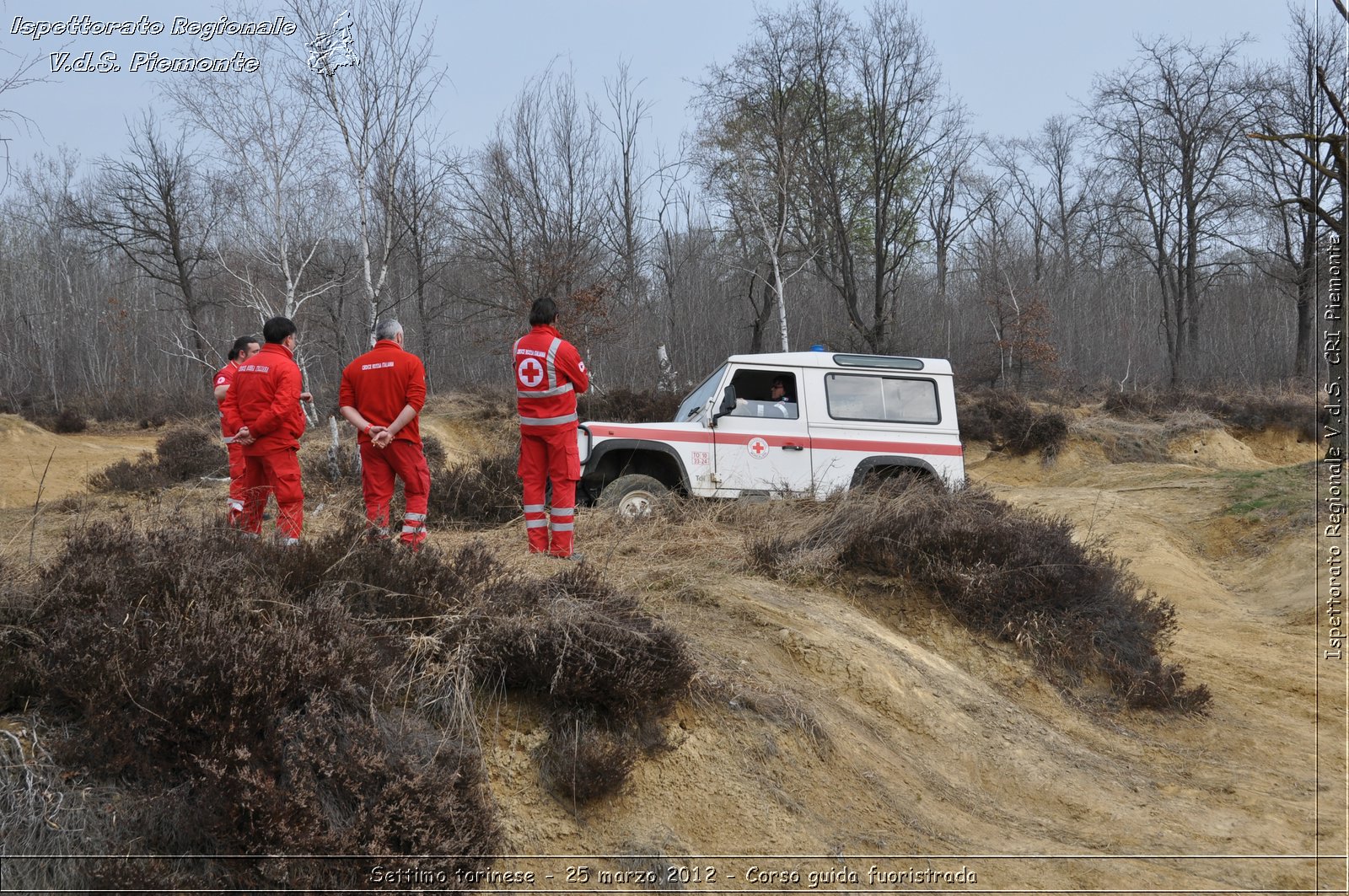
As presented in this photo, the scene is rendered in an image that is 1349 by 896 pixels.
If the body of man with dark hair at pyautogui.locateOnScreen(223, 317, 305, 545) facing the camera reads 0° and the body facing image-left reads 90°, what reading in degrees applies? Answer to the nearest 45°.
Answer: approximately 225°

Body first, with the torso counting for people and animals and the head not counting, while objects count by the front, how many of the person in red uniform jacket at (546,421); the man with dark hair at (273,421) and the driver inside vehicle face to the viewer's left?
1

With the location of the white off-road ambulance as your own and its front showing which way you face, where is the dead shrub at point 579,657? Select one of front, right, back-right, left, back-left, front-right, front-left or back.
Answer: left

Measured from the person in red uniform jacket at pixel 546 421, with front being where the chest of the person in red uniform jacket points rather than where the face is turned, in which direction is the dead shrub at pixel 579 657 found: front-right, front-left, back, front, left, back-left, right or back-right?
back-right

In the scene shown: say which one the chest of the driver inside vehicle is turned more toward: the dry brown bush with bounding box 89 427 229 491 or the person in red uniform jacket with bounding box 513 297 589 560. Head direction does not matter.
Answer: the dry brown bush

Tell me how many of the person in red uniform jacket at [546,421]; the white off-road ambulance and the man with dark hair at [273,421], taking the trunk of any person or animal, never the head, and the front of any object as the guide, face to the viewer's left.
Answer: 1

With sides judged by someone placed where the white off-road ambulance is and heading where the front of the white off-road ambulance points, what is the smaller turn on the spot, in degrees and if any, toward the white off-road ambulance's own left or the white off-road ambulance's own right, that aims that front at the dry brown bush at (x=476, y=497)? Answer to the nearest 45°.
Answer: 0° — it already faces it

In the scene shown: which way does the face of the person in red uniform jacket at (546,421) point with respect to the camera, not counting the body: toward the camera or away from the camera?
away from the camera

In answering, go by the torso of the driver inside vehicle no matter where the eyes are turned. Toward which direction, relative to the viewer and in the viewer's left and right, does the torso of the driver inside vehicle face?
facing to the left of the viewer

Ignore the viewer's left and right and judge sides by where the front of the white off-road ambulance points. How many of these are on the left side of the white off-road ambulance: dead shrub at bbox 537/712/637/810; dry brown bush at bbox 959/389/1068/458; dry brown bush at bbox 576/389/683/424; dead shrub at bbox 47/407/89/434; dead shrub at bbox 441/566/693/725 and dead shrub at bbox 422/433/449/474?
2

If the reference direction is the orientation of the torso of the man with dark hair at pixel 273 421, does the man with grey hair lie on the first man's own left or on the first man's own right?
on the first man's own right

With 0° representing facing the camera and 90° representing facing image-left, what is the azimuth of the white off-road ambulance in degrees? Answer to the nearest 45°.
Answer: approximately 90°

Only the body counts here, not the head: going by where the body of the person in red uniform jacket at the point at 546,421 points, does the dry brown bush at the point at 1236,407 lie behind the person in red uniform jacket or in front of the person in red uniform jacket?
in front
